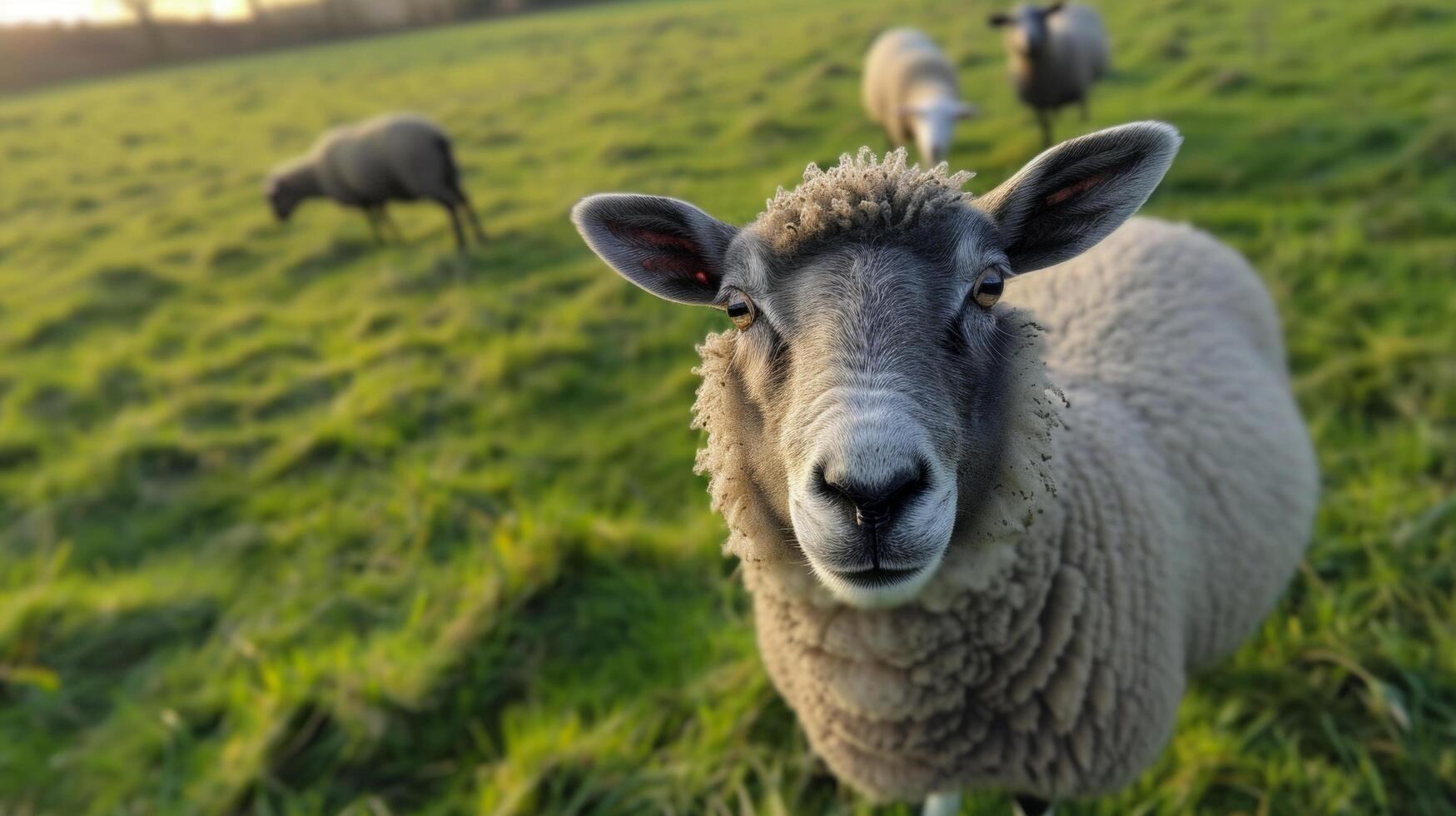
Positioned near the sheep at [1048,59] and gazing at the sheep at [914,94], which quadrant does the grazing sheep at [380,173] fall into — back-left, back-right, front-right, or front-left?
front-left

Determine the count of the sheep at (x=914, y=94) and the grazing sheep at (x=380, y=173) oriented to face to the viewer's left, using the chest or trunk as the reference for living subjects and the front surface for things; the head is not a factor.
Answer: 1

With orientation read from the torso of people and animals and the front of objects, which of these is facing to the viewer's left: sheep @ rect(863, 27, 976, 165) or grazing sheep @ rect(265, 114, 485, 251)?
the grazing sheep

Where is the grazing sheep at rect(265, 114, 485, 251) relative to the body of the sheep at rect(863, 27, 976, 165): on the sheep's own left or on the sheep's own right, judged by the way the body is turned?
on the sheep's own right

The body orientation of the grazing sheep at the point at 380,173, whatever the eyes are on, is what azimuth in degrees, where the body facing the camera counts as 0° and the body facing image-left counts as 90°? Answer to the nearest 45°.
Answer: approximately 90°

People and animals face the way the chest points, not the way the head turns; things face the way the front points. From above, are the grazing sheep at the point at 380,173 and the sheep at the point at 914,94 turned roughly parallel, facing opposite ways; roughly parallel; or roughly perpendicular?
roughly perpendicular

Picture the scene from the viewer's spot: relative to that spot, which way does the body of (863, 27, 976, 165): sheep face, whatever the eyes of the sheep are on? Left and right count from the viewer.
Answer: facing the viewer and to the right of the viewer

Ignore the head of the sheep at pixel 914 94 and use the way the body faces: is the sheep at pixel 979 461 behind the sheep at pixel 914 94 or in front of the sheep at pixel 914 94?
in front

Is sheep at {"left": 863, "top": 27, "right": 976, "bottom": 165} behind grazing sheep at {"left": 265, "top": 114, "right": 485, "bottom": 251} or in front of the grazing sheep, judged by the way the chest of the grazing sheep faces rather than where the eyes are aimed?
behind

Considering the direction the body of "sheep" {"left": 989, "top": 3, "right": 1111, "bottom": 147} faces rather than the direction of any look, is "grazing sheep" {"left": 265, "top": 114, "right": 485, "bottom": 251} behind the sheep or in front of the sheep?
in front

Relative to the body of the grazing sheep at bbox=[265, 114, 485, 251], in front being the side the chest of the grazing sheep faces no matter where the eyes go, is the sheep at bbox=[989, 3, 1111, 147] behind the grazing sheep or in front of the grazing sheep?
behind
